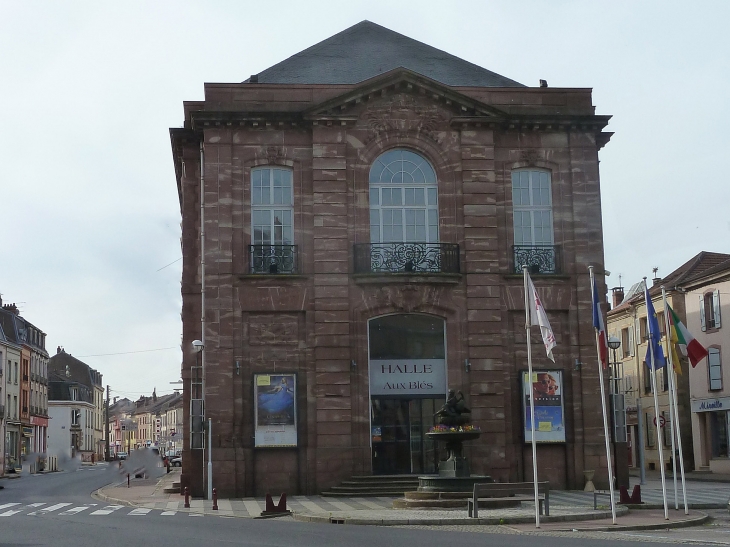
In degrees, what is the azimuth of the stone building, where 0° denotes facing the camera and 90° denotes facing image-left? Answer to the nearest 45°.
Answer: approximately 0°

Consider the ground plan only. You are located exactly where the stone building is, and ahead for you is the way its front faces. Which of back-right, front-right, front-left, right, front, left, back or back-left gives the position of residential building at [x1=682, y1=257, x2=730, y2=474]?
back-left

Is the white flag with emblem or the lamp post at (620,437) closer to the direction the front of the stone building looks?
the white flag with emblem

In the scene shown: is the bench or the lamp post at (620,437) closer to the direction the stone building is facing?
the bench
